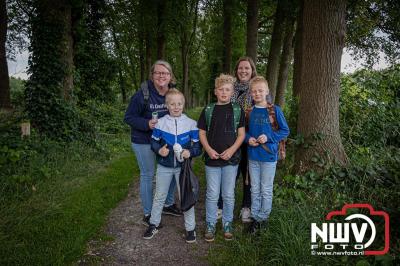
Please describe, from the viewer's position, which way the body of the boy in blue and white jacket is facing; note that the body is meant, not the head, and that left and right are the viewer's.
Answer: facing the viewer

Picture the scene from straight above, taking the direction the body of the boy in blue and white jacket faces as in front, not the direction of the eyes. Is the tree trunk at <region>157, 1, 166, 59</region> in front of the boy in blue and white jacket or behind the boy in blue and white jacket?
behind

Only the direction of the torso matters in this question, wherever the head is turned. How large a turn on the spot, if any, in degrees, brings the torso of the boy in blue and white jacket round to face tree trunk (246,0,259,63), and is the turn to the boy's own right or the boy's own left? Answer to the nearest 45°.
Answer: approximately 180°

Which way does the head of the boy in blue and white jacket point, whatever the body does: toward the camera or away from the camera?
toward the camera

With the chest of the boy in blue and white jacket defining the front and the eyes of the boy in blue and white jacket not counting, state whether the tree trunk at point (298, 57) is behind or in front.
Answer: behind

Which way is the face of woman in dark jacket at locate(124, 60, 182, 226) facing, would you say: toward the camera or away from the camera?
toward the camera

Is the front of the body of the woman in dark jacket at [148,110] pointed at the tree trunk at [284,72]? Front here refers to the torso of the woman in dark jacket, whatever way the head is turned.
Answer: no

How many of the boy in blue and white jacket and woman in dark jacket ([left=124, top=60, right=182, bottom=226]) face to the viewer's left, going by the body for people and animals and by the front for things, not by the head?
0

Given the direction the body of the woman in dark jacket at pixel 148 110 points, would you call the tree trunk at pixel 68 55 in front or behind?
behind

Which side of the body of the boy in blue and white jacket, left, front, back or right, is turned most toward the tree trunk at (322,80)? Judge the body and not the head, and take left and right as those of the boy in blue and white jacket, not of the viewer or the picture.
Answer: left

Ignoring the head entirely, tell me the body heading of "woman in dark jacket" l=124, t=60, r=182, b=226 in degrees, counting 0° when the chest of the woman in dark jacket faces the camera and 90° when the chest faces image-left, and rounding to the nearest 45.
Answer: approximately 315°

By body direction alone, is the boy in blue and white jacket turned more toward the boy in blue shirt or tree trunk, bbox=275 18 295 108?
the boy in blue shirt
